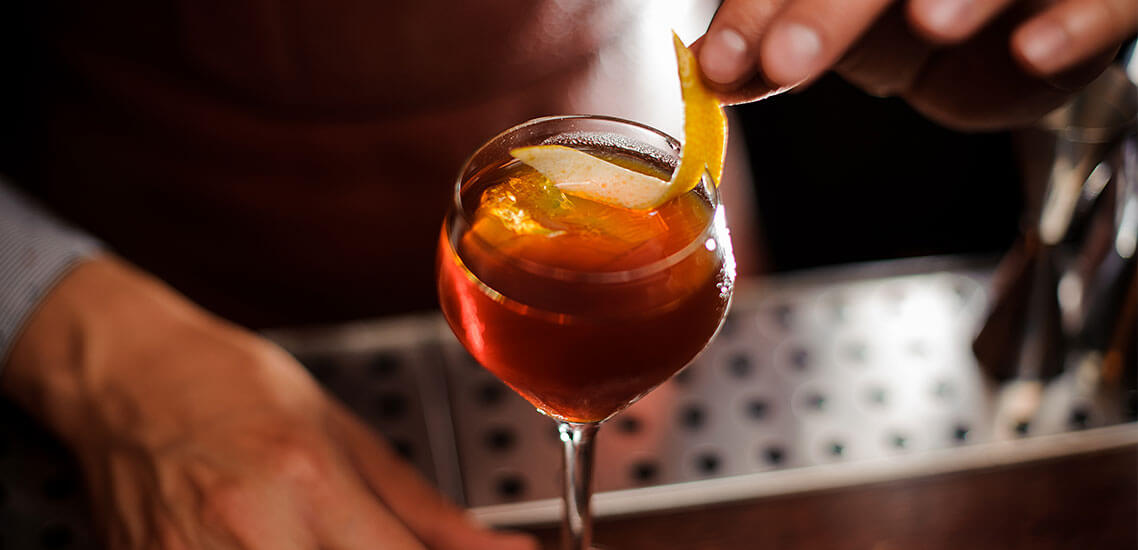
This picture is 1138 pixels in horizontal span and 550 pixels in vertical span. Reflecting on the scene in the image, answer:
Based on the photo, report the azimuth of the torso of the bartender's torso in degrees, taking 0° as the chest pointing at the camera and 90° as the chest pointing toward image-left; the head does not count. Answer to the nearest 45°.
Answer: approximately 0°

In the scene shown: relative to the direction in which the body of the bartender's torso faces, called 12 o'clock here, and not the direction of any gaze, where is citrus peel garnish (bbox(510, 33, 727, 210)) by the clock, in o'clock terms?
The citrus peel garnish is roughly at 11 o'clock from the bartender's torso.

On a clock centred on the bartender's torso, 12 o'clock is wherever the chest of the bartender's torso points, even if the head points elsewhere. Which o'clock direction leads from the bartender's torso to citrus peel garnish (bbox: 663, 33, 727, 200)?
The citrus peel garnish is roughly at 11 o'clock from the bartender's torso.
